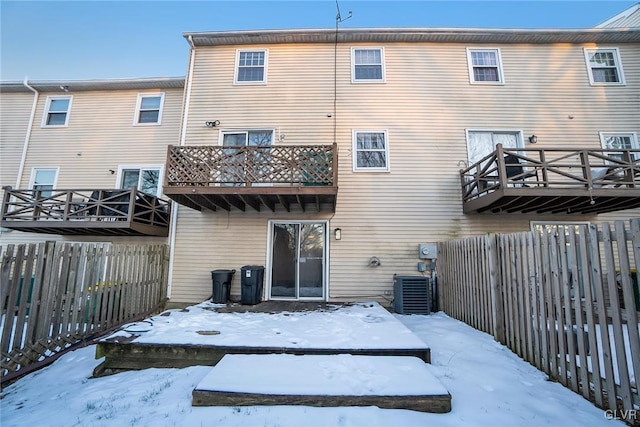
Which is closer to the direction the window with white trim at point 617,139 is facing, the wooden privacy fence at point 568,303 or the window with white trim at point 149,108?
the wooden privacy fence

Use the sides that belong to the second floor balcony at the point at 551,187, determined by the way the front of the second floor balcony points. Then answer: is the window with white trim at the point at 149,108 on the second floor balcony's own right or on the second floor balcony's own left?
on the second floor balcony's own right

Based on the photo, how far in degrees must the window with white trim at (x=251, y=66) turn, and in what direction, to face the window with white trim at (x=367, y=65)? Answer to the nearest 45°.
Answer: approximately 90° to its left

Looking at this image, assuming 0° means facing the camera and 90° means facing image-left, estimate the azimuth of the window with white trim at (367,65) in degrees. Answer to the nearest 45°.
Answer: approximately 0°

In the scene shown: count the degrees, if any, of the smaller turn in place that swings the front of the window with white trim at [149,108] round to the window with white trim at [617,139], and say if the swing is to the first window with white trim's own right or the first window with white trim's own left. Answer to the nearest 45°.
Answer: approximately 45° to the first window with white trim's own left

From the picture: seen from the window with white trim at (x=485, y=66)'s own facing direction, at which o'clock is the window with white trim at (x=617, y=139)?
the window with white trim at (x=617, y=139) is roughly at 8 o'clock from the window with white trim at (x=485, y=66).
